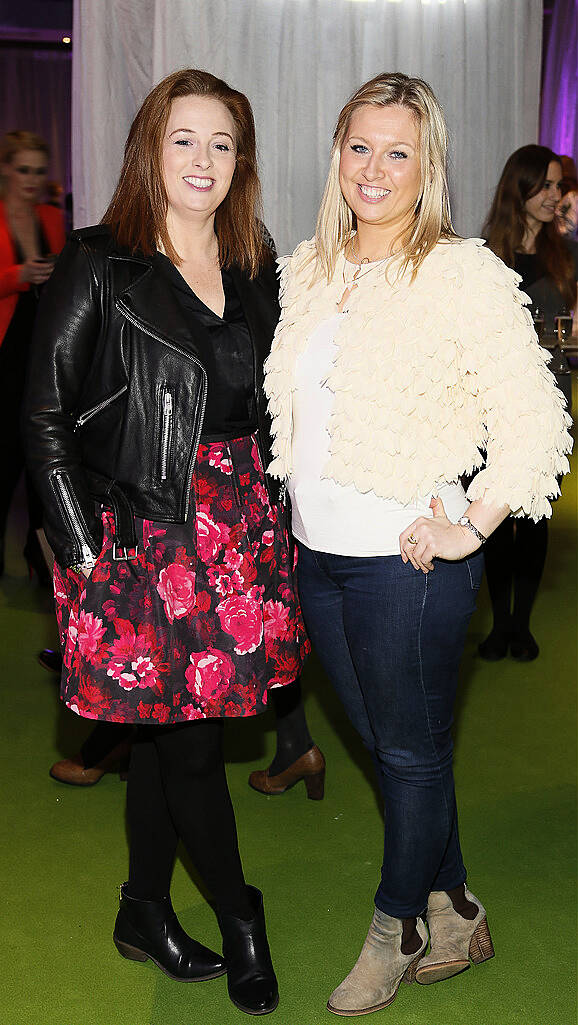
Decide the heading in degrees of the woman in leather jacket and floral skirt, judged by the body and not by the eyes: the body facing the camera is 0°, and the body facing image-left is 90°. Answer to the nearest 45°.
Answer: approximately 315°

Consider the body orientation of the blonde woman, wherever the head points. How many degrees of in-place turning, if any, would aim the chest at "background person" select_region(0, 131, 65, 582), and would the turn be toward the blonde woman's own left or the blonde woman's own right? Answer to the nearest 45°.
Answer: approximately 90° to the blonde woman's own right

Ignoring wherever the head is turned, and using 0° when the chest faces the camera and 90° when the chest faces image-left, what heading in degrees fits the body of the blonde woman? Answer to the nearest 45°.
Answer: approximately 45°

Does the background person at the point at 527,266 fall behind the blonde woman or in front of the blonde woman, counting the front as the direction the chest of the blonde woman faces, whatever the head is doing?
behind
